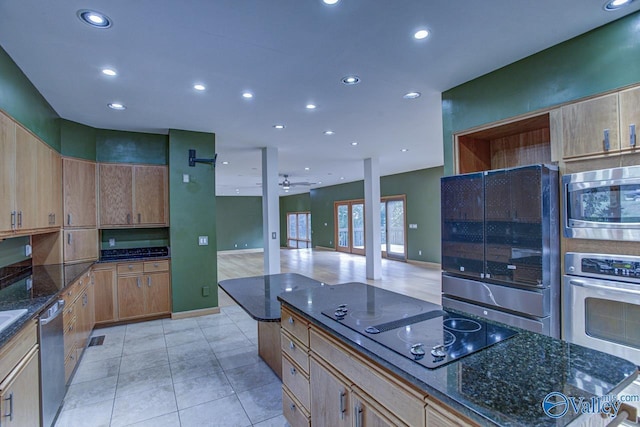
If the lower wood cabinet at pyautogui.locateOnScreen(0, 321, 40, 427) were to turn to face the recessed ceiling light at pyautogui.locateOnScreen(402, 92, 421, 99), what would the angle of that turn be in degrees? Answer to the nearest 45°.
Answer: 0° — it already faces it

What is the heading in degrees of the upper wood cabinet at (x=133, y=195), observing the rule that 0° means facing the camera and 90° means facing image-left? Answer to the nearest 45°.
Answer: approximately 0°

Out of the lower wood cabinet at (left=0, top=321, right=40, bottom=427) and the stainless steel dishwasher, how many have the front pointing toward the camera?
0

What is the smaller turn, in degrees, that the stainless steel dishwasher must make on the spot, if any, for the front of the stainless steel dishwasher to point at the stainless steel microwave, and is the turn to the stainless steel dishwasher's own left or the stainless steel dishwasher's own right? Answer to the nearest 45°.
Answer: approximately 45° to the stainless steel dishwasher's own right

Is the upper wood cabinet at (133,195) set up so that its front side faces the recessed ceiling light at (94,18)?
yes

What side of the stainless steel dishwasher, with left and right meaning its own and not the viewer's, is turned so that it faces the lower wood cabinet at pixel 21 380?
right

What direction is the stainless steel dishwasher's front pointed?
to the viewer's right

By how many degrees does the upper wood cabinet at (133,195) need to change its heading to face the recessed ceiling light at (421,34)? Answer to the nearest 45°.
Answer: approximately 45° to its left

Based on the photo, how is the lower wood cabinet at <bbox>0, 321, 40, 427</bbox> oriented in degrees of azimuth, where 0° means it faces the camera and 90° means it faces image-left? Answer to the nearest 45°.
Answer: approximately 270°

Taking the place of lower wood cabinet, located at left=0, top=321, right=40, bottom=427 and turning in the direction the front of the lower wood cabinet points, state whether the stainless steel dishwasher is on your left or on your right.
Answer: on your left

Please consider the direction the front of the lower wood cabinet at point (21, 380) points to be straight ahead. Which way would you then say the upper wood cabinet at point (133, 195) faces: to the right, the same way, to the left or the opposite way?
to the right

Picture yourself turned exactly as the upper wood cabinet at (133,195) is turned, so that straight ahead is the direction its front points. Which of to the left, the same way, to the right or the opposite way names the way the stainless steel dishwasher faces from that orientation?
to the left
